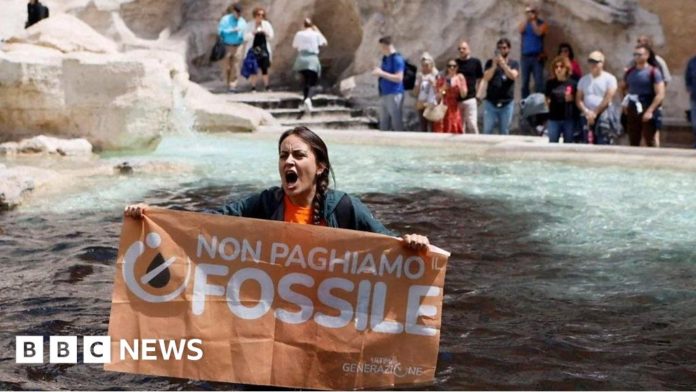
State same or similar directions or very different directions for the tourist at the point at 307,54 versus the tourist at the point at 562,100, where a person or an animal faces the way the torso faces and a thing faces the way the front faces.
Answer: very different directions

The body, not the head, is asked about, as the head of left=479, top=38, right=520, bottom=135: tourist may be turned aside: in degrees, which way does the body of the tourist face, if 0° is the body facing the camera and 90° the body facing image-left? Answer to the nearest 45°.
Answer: approximately 0°

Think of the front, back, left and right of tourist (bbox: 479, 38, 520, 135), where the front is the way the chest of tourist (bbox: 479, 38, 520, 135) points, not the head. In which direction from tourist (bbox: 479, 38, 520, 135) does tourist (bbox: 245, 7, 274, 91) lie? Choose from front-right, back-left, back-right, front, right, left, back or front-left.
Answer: back-right

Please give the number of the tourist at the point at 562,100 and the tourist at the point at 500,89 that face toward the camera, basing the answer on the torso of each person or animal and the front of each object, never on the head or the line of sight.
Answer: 2

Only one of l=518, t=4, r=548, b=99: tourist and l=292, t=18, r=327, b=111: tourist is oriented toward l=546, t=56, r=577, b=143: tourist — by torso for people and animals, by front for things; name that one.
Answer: l=518, t=4, r=548, b=99: tourist

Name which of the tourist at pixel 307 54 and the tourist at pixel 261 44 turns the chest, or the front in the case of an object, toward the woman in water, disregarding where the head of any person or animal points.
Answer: the tourist at pixel 261 44

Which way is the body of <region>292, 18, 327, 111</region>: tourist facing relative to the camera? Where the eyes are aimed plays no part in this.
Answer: away from the camera

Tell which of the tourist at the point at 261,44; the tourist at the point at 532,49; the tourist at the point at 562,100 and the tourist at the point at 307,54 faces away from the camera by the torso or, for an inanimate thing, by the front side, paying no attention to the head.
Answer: the tourist at the point at 307,54

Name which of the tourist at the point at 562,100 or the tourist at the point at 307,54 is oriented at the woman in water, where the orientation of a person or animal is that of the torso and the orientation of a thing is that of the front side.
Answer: the tourist at the point at 562,100

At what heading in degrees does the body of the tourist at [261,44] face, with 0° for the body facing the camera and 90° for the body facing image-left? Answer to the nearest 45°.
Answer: approximately 0°

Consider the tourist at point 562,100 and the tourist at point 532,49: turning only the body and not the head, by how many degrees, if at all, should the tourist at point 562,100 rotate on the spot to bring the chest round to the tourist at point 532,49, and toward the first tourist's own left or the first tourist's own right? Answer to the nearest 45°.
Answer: approximately 180°

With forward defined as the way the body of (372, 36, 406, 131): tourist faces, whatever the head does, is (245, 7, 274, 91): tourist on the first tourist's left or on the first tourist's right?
on the first tourist's right
